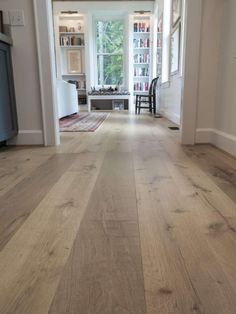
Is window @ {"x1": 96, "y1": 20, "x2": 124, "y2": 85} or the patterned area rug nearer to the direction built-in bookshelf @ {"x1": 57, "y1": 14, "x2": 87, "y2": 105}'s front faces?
the patterned area rug

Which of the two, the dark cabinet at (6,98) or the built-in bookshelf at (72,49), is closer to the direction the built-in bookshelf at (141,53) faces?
the dark cabinet

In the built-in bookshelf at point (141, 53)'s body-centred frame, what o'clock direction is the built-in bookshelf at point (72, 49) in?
the built-in bookshelf at point (72, 49) is roughly at 3 o'clock from the built-in bookshelf at point (141, 53).

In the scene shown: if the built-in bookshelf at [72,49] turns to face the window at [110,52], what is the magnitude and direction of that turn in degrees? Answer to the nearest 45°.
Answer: approximately 90° to its left

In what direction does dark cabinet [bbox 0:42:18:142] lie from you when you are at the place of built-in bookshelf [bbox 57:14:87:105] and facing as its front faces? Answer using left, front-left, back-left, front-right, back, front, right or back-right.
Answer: front

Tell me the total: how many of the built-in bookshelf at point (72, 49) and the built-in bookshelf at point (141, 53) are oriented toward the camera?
2

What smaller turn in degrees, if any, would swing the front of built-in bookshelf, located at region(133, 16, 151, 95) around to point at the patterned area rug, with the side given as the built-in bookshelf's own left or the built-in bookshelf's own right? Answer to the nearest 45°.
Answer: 0° — it already faces it

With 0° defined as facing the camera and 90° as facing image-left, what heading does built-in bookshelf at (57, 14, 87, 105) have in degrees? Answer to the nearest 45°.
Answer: approximately 0°

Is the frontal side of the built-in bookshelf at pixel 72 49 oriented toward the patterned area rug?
yes

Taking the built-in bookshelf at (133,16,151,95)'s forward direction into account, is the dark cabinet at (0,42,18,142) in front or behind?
in front

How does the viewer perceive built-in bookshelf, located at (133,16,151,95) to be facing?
facing the viewer

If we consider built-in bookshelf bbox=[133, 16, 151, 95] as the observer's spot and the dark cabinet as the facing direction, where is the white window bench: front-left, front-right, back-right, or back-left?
front-right

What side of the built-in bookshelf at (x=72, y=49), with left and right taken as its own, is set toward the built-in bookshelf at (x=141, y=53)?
left

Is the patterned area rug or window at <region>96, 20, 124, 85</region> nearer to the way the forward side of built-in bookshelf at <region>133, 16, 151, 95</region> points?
the patterned area rug
